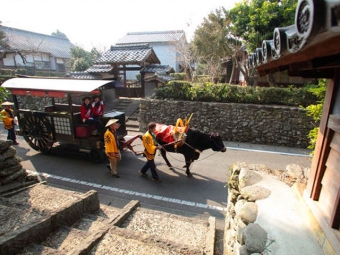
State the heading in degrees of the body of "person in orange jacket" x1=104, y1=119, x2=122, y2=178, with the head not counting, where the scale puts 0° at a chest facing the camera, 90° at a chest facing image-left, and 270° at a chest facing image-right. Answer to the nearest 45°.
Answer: approximately 270°

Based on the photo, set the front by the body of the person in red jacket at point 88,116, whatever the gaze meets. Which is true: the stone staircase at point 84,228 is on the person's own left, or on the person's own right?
on the person's own right

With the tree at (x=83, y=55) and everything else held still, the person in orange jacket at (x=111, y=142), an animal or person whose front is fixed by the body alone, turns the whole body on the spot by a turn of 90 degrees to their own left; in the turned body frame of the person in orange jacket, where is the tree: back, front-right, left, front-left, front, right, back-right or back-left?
front

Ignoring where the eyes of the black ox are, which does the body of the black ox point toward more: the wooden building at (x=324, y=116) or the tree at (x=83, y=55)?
the wooden building

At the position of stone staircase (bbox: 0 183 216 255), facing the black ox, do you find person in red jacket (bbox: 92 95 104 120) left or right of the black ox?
left

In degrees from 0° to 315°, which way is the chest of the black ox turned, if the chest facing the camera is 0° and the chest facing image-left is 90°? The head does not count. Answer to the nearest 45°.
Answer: approximately 270°

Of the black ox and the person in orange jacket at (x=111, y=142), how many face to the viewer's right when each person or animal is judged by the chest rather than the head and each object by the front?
2

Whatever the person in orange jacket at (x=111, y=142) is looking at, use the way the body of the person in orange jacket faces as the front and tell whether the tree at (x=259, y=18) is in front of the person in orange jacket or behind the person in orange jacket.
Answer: in front

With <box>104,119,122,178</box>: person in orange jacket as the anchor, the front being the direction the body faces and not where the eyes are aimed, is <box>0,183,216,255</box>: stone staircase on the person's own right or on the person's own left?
on the person's own right

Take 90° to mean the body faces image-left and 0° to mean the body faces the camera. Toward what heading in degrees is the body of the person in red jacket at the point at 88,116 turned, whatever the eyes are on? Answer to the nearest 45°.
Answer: approximately 315°

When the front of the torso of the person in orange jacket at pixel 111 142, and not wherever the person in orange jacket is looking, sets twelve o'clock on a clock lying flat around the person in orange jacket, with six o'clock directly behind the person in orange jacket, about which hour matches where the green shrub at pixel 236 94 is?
The green shrub is roughly at 11 o'clock from the person in orange jacket.

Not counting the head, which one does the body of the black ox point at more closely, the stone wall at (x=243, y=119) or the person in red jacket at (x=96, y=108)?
the stone wall

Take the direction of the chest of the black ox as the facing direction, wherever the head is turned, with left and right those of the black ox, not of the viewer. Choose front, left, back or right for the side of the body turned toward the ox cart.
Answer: back

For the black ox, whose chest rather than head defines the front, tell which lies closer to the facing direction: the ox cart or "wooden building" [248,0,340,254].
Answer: the wooden building

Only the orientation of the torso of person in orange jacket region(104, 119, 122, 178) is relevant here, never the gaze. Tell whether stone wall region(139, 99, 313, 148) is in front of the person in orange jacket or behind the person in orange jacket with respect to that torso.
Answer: in front
